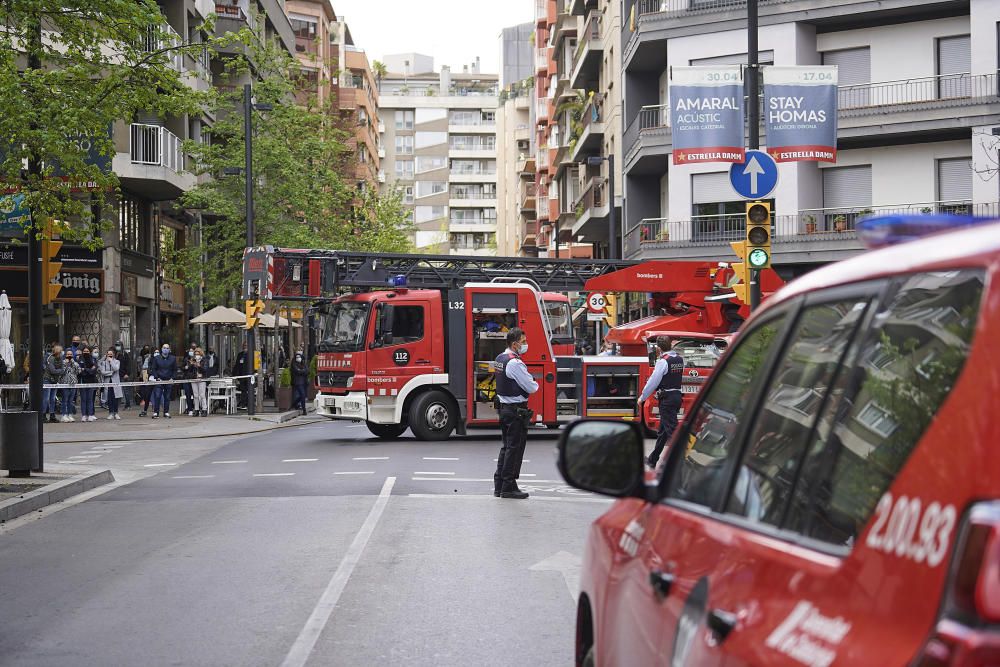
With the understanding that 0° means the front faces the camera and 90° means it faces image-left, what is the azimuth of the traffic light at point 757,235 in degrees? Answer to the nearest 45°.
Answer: approximately 0°

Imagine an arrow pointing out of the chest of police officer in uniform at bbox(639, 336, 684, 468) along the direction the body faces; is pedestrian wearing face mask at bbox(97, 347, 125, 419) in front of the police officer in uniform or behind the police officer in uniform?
in front

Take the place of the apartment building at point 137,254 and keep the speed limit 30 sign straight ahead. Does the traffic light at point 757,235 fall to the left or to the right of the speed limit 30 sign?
right

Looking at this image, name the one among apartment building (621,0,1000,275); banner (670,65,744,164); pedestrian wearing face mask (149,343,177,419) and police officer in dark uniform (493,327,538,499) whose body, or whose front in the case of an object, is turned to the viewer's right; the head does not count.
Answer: the police officer in dark uniform

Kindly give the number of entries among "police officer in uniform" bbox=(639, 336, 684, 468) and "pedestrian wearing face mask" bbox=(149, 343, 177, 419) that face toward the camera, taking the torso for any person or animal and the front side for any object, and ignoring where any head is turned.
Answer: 1

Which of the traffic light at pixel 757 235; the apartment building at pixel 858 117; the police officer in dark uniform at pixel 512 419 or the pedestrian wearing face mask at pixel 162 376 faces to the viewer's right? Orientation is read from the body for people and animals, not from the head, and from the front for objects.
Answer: the police officer in dark uniform

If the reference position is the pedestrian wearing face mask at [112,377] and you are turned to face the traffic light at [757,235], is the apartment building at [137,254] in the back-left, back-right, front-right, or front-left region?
back-left

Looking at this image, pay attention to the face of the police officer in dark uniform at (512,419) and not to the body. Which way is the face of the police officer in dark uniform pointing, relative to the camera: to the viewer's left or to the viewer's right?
to the viewer's right
